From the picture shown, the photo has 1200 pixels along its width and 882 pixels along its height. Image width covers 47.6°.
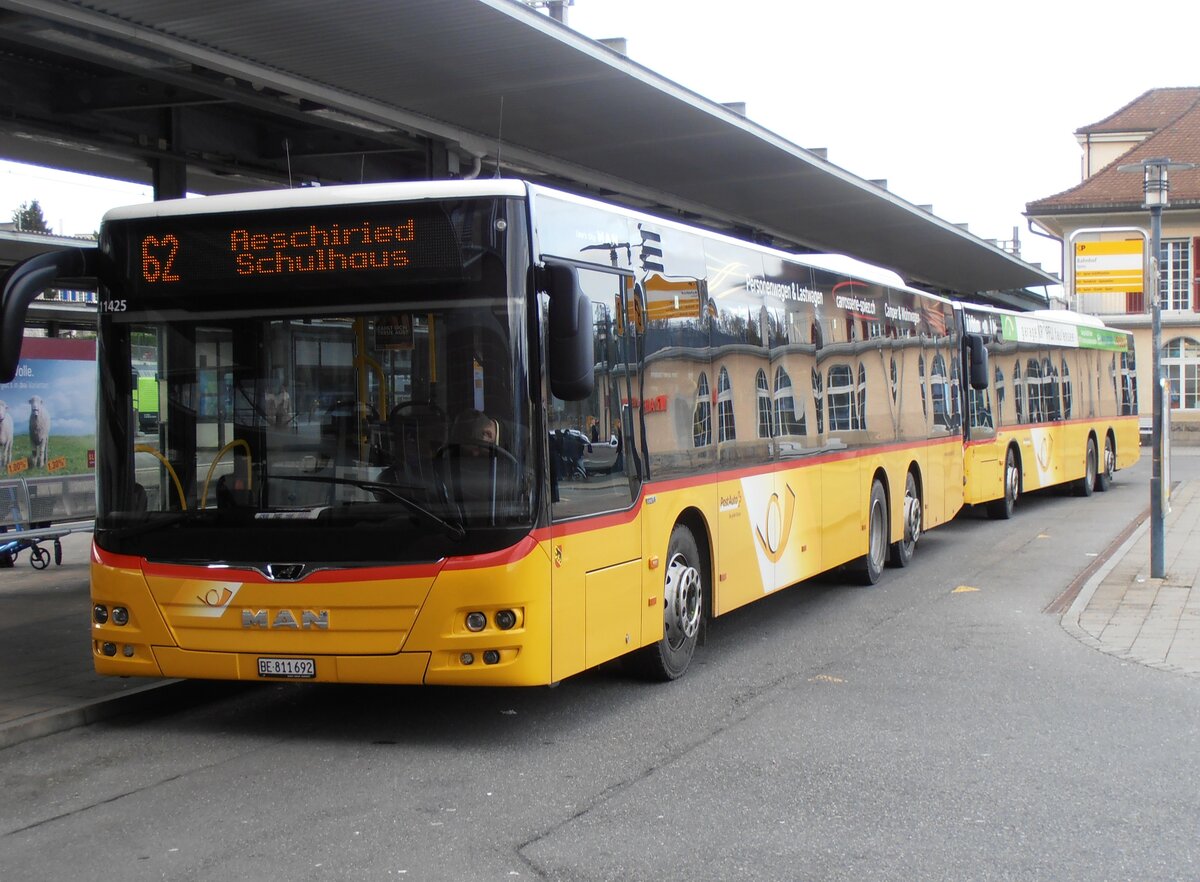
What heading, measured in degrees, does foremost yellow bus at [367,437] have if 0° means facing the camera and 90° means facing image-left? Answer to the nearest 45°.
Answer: approximately 45°

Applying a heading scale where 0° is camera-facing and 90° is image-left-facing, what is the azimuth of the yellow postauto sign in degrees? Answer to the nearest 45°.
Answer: approximately 0°

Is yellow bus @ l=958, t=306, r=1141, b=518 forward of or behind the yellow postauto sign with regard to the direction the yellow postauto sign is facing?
behind

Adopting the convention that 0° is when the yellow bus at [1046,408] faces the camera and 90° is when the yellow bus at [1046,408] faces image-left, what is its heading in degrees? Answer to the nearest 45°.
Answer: approximately 45°

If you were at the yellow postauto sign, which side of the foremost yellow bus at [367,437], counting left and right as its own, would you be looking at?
back

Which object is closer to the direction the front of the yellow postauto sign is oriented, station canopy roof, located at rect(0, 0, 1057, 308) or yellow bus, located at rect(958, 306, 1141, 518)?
the station canopy roof
